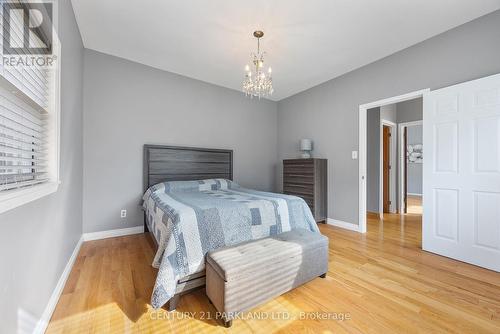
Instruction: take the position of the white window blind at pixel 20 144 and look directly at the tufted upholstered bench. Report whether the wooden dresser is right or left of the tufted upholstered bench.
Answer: left

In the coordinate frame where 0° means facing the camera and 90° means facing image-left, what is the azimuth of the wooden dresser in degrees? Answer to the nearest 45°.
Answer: approximately 45°

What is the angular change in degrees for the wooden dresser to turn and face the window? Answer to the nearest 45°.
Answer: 0° — it already faces it

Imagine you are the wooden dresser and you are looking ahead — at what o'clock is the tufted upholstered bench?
The tufted upholstered bench is roughly at 11 o'clock from the wooden dresser.

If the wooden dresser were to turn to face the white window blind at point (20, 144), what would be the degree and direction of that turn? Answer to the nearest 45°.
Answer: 0° — it already faces it

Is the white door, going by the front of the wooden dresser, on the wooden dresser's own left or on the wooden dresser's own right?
on the wooden dresser's own left
